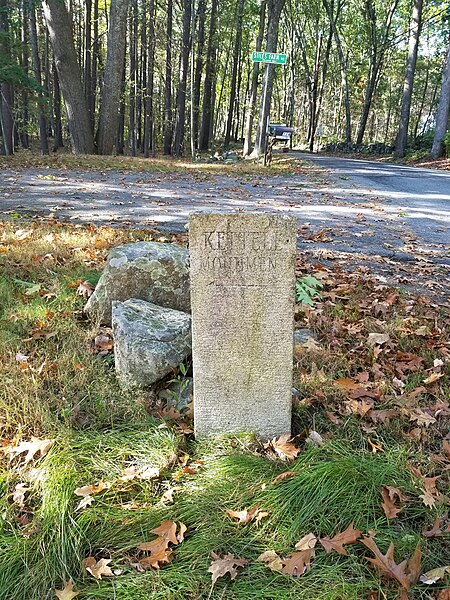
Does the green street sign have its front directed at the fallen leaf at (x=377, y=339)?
yes

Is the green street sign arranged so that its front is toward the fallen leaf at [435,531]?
yes

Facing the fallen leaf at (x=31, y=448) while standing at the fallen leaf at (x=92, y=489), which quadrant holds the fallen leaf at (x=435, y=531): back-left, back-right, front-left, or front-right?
back-right

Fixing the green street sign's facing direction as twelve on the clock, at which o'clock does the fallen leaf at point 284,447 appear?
The fallen leaf is roughly at 12 o'clock from the green street sign.

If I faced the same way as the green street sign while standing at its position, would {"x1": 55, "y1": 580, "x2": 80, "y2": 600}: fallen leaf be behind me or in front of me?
in front

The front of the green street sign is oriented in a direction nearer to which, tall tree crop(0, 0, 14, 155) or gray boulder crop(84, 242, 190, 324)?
the gray boulder

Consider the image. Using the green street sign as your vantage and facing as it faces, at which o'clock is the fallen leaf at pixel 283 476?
The fallen leaf is roughly at 12 o'clock from the green street sign.

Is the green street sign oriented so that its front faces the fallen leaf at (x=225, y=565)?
yes

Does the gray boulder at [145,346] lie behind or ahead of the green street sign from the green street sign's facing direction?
ahead

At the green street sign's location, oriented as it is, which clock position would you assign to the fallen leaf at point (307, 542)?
The fallen leaf is roughly at 12 o'clock from the green street sign.

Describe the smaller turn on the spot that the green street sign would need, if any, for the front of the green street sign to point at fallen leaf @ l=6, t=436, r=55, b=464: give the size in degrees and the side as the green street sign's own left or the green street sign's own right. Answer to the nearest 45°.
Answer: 0° — it already faces it

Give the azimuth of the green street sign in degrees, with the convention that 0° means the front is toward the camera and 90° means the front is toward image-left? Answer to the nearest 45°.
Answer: approximately 0°

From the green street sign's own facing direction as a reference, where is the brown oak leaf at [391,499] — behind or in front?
in front

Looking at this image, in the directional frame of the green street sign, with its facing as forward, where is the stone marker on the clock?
The stone marker is roughly at 12 o'clock from the green street sign.

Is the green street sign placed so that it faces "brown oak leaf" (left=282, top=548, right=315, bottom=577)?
yes
